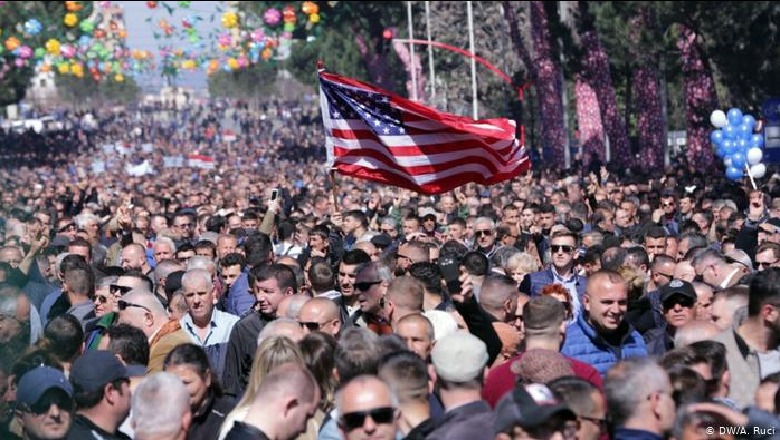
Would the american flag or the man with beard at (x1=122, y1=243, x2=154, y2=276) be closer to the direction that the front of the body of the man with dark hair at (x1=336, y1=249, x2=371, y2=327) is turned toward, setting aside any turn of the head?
the man with beard

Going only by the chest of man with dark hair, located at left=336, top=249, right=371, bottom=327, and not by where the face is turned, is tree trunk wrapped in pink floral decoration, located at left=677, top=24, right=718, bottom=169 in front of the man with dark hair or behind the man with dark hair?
behind

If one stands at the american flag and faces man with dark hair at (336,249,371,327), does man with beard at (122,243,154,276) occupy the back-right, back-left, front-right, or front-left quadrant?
front-right

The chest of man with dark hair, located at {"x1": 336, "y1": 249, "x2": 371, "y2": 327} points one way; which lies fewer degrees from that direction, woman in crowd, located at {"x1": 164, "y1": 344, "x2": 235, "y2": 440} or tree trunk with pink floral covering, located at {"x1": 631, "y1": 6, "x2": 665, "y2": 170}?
the woman in crowd

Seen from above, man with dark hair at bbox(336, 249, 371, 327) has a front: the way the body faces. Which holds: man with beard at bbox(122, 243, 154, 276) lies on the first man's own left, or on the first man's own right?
on the first man's own right

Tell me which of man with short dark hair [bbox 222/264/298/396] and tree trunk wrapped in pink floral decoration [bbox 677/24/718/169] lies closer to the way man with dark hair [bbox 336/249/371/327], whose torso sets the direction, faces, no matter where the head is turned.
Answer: the man with short dark hair

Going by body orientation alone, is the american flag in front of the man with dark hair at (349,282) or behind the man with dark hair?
behind

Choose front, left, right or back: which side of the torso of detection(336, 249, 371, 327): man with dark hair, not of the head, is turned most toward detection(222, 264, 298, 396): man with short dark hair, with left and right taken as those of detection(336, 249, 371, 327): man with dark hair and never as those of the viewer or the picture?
front

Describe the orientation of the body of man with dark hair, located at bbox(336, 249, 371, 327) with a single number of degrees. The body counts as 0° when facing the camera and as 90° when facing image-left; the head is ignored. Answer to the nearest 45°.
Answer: approximately 45°

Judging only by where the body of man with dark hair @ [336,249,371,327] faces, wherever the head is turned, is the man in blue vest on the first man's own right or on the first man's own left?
on the first man's own left

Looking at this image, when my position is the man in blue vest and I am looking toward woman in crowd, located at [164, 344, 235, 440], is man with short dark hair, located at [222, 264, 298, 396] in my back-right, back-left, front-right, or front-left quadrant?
front-right

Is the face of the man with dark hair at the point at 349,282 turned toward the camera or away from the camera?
toward the camera
